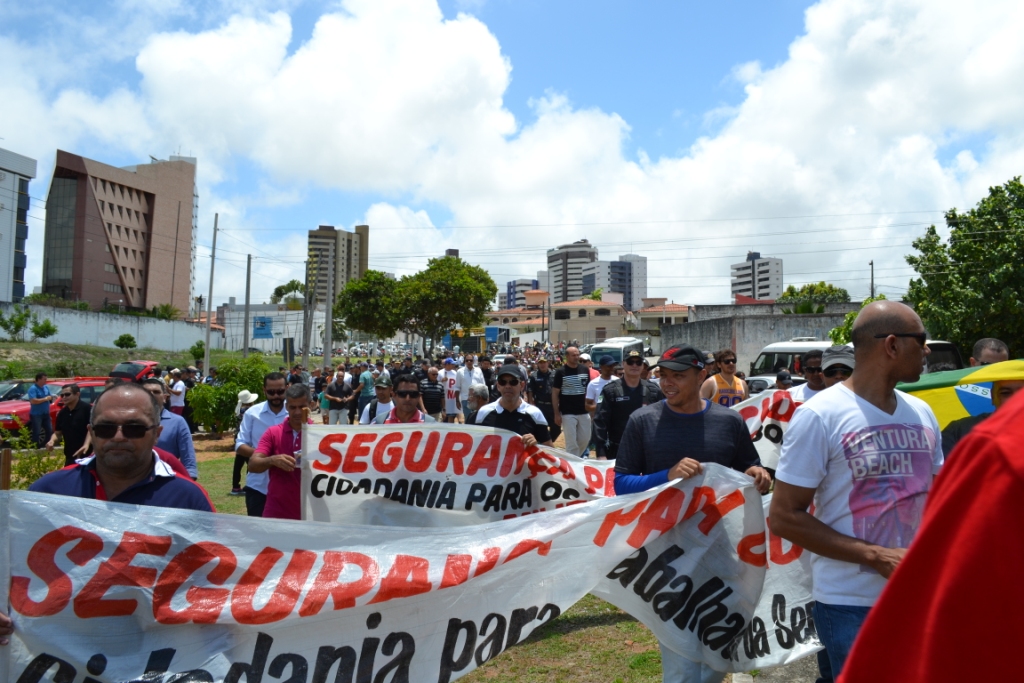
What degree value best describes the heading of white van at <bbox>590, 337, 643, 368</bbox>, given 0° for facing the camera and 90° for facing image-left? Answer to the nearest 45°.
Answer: approximately 45°

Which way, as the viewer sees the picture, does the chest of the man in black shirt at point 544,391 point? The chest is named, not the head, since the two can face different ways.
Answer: toward the camera

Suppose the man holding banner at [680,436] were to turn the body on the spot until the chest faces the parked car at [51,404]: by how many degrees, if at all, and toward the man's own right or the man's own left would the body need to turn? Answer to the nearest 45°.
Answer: approximately 135° to the man's own right

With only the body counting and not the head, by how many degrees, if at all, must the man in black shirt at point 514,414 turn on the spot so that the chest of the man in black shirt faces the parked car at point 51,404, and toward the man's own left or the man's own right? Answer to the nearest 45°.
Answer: approximately 135° to the man's own right

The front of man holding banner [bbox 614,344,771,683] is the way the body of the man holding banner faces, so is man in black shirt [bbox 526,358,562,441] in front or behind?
behind

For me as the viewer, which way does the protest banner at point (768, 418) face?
facing the viewer

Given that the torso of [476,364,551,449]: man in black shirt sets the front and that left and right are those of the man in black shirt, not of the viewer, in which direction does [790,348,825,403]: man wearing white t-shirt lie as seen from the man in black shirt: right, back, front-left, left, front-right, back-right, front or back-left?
left

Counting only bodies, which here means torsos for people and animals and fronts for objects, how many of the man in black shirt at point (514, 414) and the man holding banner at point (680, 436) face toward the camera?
2

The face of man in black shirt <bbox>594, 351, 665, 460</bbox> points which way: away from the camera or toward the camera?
toward the camera

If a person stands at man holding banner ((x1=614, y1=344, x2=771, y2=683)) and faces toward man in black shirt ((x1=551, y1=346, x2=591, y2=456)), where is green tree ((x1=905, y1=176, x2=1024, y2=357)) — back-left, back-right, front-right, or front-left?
front-right

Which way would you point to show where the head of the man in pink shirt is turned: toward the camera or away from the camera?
toward the camera

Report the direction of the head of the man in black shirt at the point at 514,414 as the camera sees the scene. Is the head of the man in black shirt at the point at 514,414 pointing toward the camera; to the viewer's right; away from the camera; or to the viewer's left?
toward the camera

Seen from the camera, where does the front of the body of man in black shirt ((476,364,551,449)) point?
toward the camera
